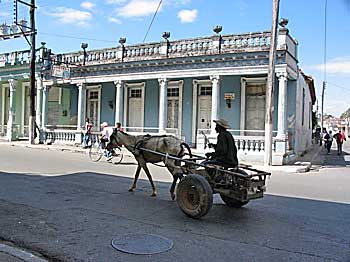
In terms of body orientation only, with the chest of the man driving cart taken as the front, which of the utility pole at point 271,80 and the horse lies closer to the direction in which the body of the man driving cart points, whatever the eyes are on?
the horse

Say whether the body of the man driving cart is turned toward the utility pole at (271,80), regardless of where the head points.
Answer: no

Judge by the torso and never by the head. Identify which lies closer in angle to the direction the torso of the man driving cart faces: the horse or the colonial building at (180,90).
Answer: the horse

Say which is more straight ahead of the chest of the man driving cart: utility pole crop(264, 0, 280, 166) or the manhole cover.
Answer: the manhole cover

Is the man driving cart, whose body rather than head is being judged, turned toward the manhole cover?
no

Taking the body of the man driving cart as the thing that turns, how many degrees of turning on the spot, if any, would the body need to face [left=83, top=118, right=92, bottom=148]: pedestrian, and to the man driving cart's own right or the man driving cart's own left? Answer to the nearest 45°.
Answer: approximately 45° to the man driving cart's own right

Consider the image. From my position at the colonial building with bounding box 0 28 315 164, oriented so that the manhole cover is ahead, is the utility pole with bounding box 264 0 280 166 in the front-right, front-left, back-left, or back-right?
front-left

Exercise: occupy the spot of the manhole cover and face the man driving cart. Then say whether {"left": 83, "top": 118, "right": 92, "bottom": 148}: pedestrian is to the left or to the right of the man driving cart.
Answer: left

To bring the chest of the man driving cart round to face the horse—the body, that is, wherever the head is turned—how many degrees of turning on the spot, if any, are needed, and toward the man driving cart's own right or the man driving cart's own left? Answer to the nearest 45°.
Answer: approximately 45° to the man driving cart's own right

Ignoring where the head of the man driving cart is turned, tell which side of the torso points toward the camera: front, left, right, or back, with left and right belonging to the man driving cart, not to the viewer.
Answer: left

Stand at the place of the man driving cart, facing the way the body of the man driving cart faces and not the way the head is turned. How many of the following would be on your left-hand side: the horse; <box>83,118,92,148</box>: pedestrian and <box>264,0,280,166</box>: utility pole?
0

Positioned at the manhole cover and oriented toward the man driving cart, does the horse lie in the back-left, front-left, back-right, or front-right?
front-left

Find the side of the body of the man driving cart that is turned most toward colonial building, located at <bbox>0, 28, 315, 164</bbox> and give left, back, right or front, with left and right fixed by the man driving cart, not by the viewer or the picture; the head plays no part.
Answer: right

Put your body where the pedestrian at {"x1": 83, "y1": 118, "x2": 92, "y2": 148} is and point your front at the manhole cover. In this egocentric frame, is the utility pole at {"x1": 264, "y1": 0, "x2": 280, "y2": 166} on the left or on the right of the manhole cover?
left
